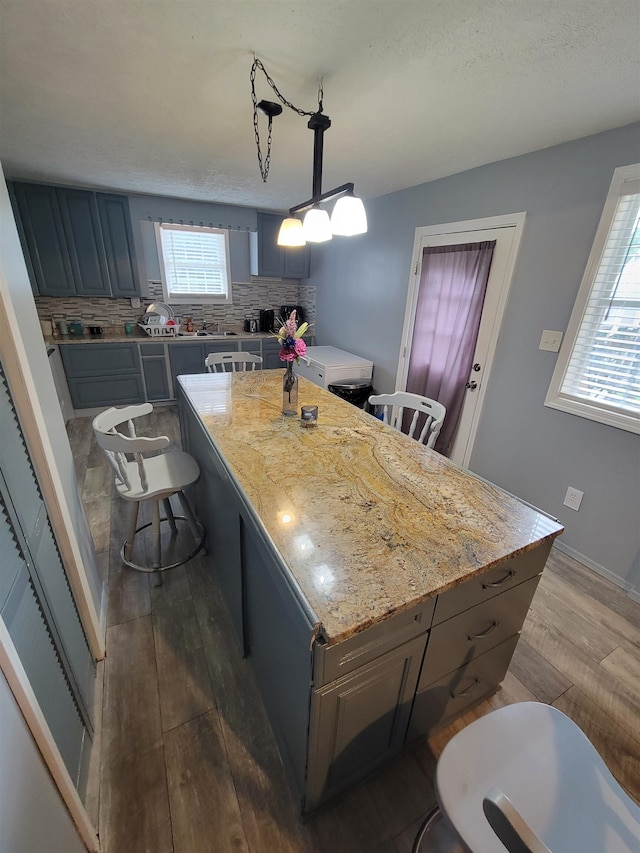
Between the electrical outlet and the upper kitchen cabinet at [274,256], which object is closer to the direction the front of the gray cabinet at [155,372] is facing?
the electrical outlet

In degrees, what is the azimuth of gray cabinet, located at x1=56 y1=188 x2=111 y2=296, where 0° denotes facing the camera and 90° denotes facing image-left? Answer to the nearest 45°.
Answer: approximately 0°

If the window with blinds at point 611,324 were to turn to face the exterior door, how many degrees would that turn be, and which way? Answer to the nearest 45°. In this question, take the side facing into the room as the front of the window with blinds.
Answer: approximately 90° to its right

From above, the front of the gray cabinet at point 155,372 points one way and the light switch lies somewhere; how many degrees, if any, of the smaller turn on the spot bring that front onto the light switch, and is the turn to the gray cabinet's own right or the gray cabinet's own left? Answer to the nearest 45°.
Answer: approximately 45° to the gray cabinet's own left

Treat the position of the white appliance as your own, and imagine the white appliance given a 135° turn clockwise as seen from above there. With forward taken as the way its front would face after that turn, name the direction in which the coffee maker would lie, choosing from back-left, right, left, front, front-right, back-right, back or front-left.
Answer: front-left
